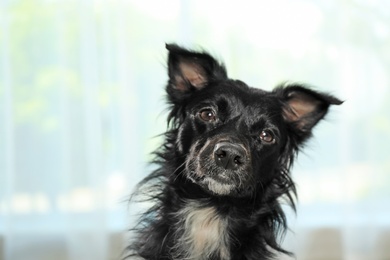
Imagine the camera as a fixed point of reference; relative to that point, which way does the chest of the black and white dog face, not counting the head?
toward the camera
